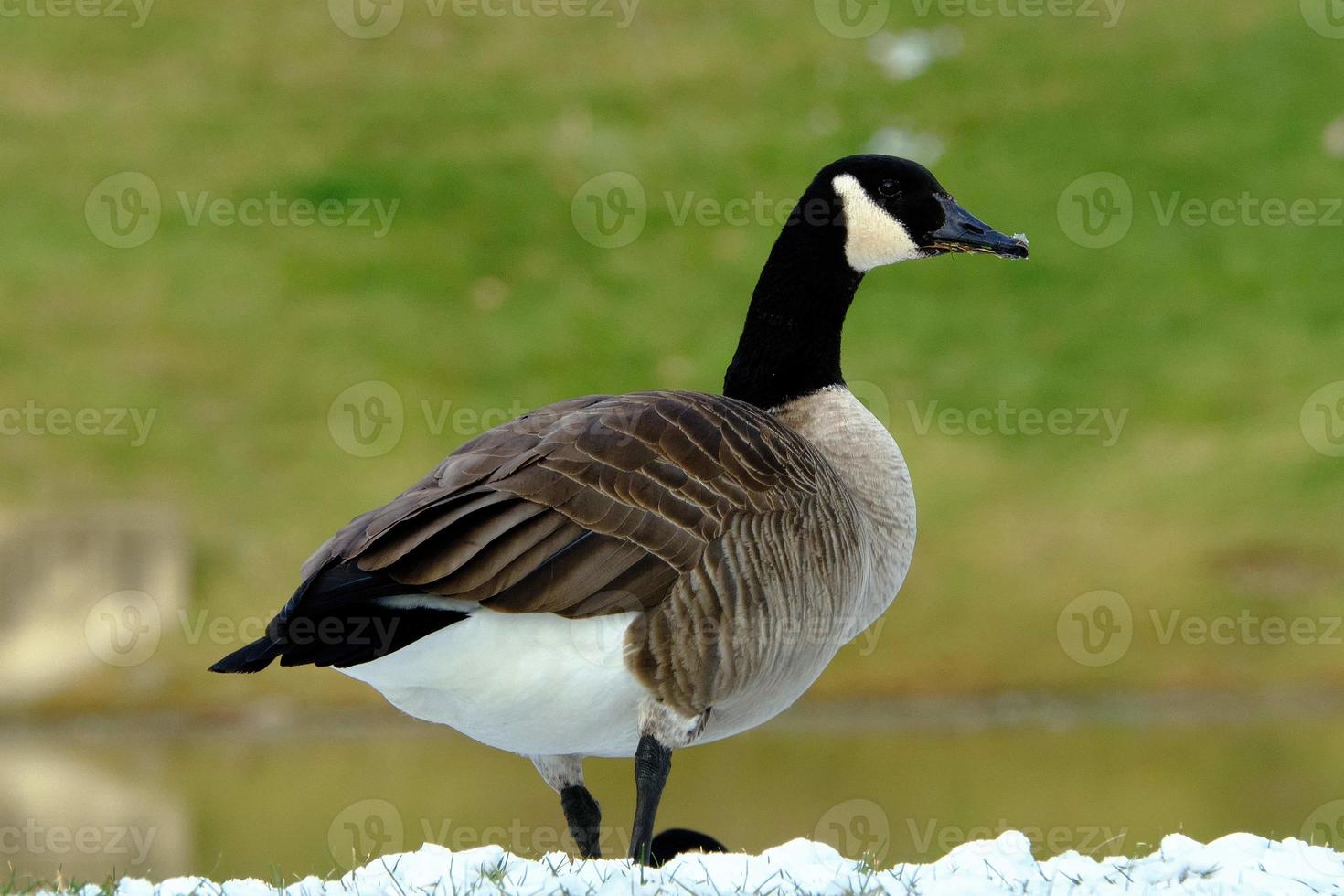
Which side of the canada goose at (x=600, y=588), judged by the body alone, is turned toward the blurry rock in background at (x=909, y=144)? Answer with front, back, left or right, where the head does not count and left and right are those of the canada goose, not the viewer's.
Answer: left

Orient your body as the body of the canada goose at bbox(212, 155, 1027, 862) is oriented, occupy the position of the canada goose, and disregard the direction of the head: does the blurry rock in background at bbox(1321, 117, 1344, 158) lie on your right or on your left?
on your left

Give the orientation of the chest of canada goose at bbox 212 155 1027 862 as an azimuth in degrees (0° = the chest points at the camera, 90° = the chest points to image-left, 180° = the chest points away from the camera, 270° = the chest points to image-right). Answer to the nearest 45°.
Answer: approximately 270°

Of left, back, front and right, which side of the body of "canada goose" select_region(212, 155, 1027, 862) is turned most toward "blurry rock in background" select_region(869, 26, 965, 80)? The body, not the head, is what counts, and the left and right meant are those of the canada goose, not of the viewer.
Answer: left

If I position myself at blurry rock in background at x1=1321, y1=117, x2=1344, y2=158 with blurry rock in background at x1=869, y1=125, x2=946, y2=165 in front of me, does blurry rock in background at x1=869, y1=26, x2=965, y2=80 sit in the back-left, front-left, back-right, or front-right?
front-right
